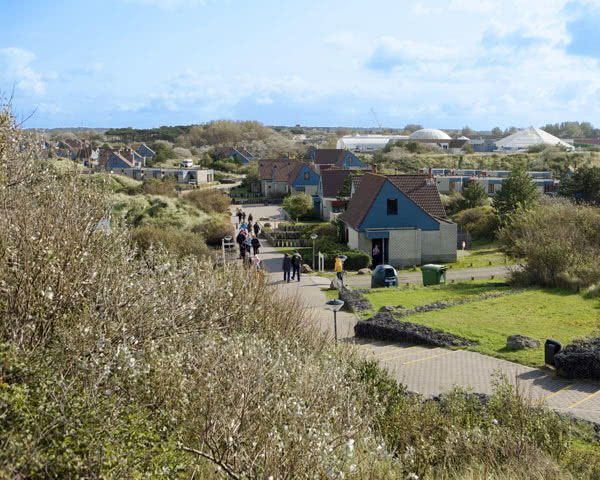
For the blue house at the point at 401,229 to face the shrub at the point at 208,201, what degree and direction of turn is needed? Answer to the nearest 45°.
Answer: approximately 135° to its right

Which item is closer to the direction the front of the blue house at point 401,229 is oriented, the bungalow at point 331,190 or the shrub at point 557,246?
the shrub

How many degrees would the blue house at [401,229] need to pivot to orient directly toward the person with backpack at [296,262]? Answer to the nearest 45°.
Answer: approximately 45° to its right

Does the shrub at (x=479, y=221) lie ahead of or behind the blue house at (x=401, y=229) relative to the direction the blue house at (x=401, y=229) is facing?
behind

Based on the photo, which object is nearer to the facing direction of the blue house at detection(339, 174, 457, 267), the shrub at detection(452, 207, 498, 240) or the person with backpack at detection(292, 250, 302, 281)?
the person with backpack

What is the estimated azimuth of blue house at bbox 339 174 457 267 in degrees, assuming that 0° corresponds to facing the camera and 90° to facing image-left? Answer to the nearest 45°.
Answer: approximately 0°

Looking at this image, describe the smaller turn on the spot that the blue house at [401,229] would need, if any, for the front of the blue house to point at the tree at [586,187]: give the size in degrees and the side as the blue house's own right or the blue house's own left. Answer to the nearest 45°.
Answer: approximately 135° to the blue house's own left

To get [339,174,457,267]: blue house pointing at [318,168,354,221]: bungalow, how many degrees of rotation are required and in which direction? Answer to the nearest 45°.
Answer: approximately 180°

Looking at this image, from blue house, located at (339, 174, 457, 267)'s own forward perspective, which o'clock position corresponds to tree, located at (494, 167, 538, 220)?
The tree is roughly at 7 o'clock from the blue house.

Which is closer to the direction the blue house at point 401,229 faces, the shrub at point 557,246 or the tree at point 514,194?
the shrub
